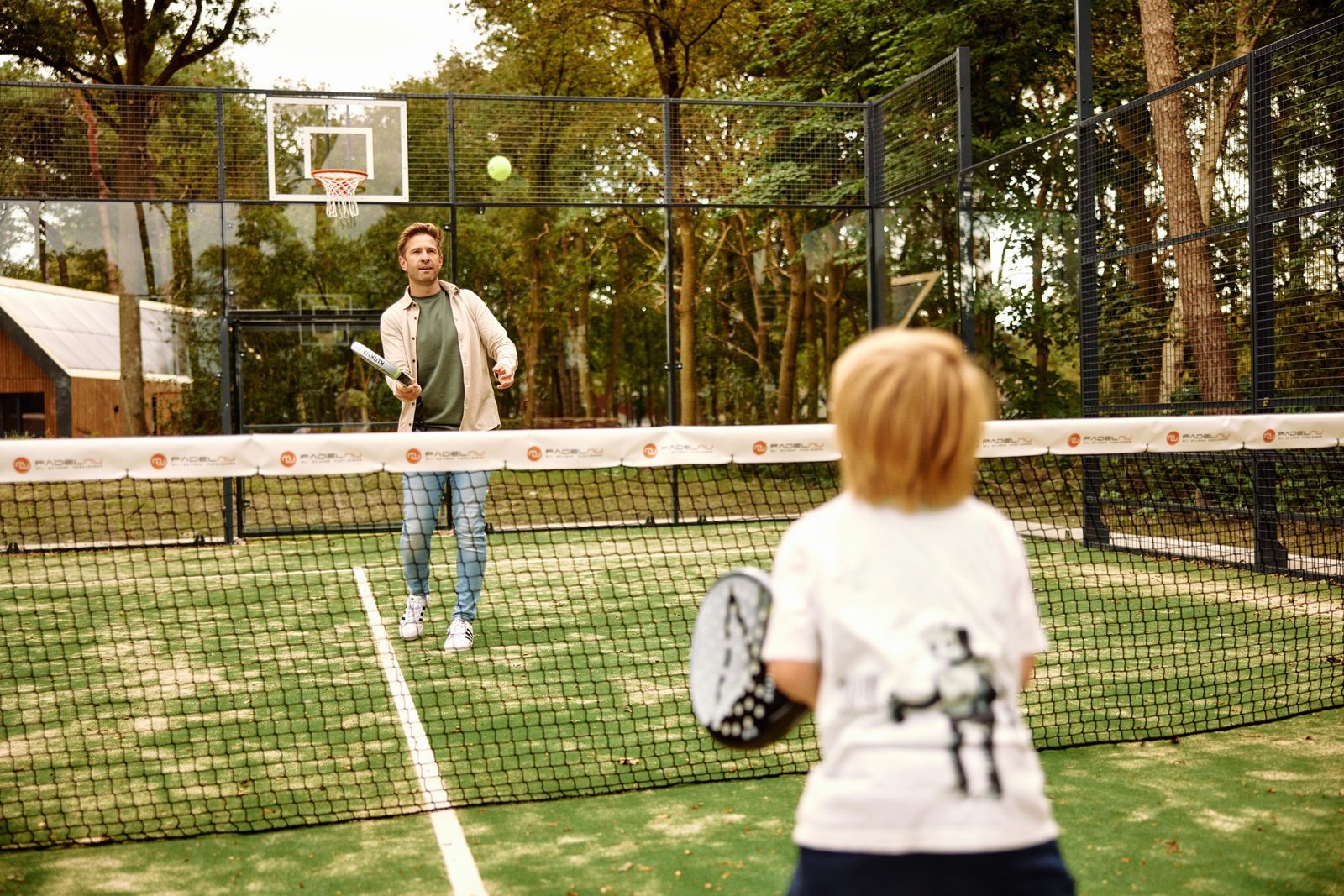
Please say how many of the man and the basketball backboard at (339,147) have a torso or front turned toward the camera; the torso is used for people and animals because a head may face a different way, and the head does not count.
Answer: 2

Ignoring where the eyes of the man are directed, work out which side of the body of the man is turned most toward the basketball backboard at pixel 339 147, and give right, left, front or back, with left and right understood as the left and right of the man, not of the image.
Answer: back

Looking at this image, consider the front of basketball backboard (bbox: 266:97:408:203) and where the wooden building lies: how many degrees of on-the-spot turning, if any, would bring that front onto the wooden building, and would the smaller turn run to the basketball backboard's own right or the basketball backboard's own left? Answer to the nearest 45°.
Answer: approximately 90° to the basketball backboard's own right

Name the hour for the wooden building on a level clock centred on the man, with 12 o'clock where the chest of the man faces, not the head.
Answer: The wooden building is roughly at 5 o'clock from the man.

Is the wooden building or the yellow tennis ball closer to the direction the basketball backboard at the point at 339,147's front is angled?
the yellow tennis ball

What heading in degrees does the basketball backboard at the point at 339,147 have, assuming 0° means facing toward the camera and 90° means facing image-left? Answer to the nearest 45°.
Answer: approximately 0°

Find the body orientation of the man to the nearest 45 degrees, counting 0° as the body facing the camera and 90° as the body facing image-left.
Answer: approximately 0°

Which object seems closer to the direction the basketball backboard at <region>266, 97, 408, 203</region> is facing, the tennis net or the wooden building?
the tennis net

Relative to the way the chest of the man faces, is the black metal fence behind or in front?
behind

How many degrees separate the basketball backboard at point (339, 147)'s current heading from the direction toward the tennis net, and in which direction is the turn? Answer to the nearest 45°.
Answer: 0° — it already faces it
